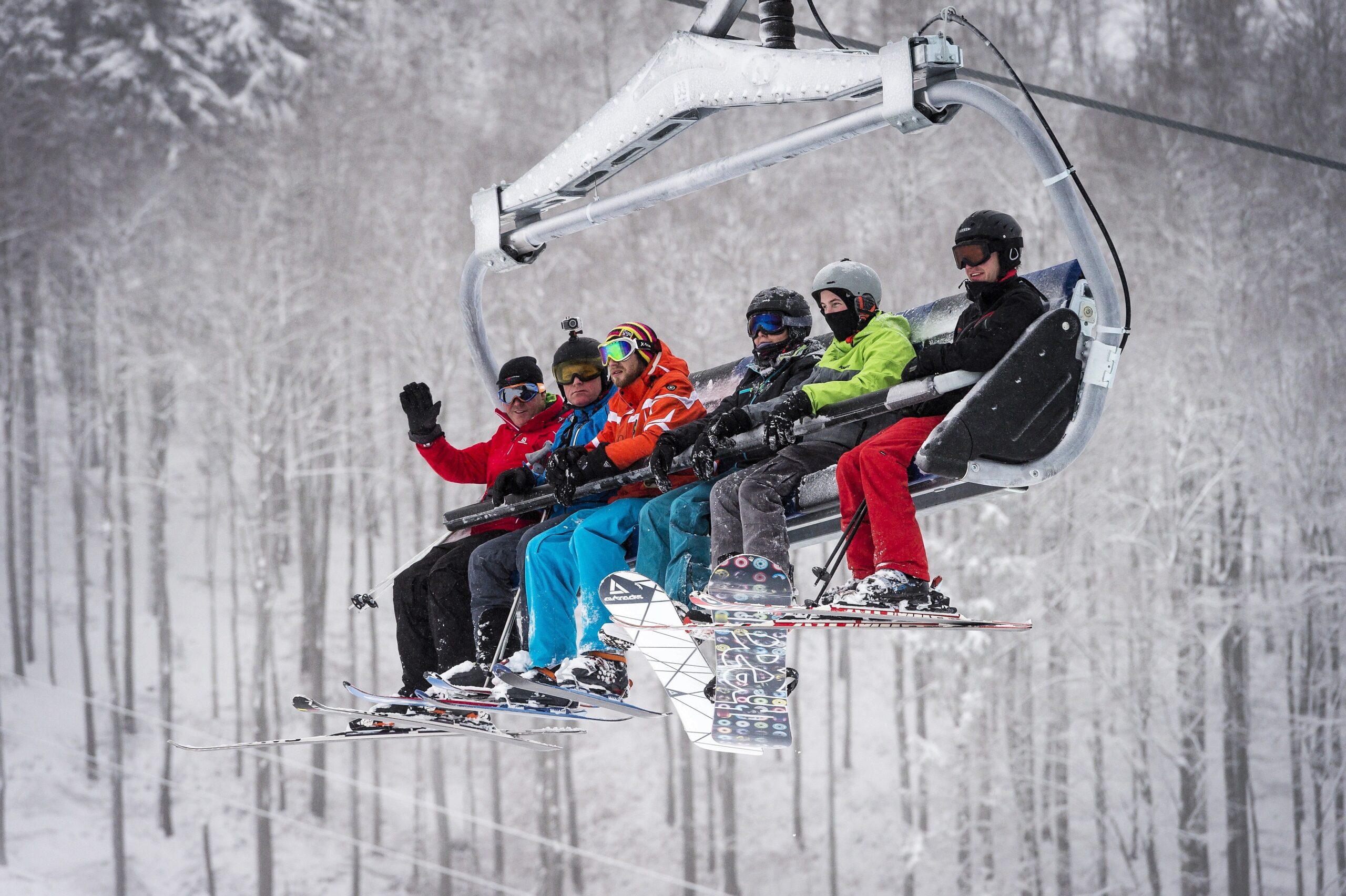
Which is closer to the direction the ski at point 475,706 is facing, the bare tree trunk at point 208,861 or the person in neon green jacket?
the bare tree trunk

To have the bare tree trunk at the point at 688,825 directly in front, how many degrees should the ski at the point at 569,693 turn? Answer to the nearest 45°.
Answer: approximately 135° to its right

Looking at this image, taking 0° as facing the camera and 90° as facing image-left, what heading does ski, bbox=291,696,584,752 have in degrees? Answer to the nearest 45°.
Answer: approximately 90°

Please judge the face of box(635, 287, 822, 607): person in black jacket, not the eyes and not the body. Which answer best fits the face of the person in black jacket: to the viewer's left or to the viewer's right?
to the viewer's left

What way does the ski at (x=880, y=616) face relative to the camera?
to the viewer's left

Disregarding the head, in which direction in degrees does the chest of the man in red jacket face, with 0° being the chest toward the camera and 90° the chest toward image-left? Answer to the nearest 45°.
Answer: approximately 45°

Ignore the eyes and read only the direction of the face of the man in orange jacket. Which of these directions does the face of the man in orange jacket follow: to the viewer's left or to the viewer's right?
to the viewer's left

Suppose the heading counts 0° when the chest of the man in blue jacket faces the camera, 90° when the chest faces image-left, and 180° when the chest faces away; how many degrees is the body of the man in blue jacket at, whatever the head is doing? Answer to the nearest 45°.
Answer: approximately 45°

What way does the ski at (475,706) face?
to the viewer's left
